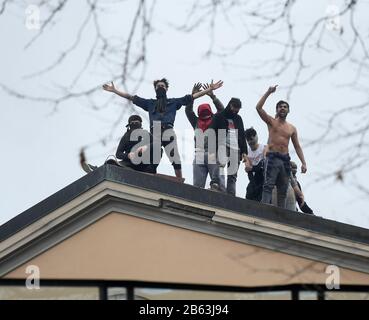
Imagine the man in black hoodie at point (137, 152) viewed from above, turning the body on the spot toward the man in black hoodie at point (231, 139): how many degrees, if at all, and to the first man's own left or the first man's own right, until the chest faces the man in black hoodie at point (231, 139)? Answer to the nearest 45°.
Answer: approximately 90° to the first man's own left

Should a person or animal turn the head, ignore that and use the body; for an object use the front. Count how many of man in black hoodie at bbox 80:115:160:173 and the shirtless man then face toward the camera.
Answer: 2

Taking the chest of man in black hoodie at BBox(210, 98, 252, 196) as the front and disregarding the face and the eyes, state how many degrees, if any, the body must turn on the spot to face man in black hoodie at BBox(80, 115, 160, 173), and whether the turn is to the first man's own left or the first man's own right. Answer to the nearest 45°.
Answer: approximately 135° to the first man's own right

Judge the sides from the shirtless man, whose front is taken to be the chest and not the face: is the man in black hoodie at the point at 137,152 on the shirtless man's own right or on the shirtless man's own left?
on the shirtless man's own right

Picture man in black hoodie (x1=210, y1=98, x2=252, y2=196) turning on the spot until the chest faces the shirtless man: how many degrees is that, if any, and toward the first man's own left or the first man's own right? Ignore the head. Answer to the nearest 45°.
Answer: approximately 45° to the first man's own left

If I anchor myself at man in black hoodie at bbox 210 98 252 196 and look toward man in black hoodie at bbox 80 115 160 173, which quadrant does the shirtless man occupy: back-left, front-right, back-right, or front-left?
back-left

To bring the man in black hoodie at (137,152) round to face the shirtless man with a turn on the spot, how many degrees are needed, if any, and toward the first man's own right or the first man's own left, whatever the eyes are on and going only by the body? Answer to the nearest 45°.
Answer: approximately 90° to the first man's own left

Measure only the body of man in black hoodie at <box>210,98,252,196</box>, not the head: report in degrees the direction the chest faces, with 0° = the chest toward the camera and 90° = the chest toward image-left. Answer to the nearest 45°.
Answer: approximately 315°
